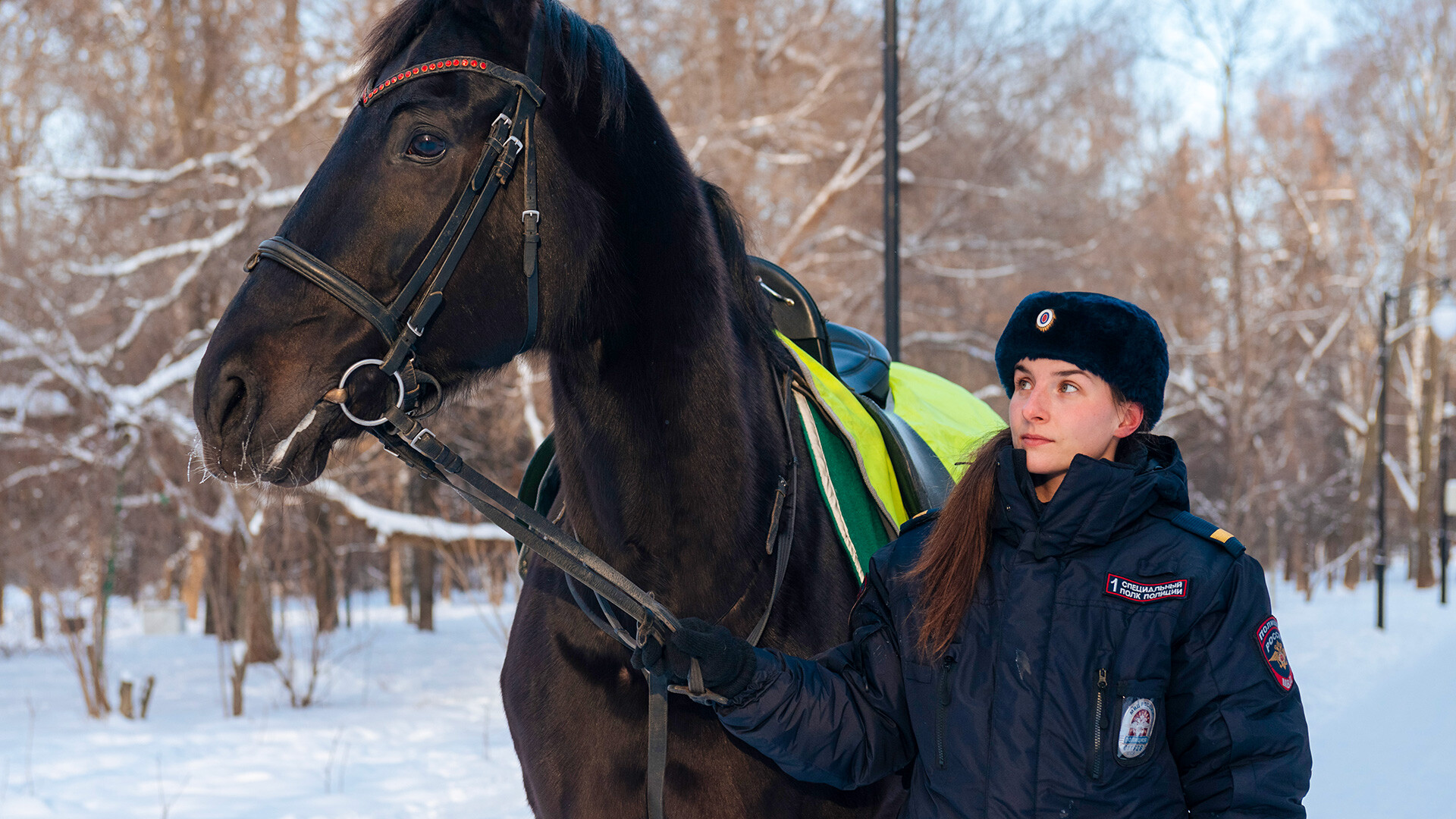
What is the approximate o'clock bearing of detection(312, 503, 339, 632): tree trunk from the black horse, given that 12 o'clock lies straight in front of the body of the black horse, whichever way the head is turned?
The tree trunk is roughly at 4 o'clock from the black horse.

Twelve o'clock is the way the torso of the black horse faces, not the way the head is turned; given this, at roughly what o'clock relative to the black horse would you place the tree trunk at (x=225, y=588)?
The tree trunk is roughly at 4 o'clock from the black horse.

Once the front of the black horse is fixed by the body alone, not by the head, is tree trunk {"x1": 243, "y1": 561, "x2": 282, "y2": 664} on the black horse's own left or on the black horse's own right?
on the black horse's own right

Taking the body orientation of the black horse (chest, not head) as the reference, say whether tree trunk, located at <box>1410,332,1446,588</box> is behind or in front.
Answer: behind

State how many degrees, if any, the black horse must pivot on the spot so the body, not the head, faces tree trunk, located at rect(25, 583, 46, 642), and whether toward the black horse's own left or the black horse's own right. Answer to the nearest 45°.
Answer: approximately 90° to the black horse's own right

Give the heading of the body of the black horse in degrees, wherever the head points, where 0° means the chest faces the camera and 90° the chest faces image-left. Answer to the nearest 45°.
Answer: approximately 45°

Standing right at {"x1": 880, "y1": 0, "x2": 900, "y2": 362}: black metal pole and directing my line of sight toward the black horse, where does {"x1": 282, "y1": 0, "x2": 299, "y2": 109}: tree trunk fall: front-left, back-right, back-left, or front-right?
back-right

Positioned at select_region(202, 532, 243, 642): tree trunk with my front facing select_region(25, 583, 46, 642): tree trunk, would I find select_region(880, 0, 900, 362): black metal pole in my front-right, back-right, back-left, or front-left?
back-left

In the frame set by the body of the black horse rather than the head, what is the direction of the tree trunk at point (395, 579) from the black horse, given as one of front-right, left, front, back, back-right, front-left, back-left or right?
back-right

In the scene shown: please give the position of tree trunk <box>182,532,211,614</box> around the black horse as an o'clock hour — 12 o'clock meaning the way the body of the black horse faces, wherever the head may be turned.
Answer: The tree trunk is roughly at 4 o'clock from the black horse.
